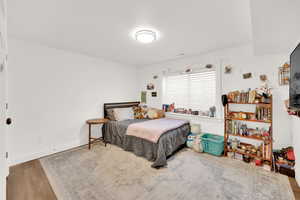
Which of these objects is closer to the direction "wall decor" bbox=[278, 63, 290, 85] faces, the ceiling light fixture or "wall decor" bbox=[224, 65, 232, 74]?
the ceiling light fixture

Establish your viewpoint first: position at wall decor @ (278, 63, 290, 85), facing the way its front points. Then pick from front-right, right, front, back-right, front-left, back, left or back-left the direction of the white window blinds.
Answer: front-right

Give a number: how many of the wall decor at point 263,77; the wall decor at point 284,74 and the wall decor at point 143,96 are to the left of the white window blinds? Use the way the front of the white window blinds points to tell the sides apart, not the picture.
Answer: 2

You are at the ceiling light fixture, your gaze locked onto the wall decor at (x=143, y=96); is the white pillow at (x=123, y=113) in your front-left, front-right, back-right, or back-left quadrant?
front-left

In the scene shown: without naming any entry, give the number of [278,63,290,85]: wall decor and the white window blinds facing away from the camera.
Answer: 0

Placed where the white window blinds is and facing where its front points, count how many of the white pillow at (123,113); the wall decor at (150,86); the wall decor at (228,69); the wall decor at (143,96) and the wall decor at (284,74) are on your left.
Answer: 2

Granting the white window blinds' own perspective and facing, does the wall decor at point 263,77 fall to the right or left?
on its left

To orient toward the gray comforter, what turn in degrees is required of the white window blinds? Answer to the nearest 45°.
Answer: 0° — it already faces it

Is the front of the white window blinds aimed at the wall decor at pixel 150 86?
no

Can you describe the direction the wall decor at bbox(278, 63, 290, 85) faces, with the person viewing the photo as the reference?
facing the viewer and to the left of the viewer

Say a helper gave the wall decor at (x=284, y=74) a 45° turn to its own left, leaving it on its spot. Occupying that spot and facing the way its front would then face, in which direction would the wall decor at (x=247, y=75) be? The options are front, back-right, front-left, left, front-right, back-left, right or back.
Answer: right

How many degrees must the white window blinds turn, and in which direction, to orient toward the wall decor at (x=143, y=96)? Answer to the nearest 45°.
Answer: approximately 45° to its right
